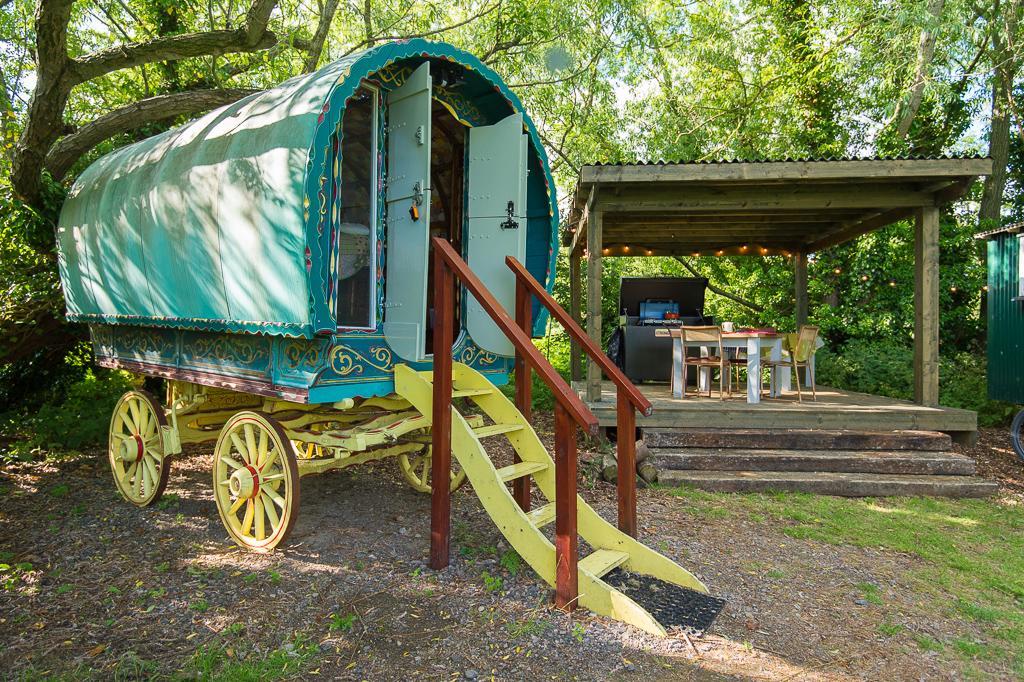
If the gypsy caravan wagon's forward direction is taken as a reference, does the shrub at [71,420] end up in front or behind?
behind

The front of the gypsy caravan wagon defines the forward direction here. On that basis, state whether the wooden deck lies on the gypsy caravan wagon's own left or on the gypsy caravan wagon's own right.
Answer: on the gypsy caravan wagon's own left

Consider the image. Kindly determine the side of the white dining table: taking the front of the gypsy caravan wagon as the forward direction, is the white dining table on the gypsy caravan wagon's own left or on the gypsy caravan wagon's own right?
on the gypsy caravan wagon's own left

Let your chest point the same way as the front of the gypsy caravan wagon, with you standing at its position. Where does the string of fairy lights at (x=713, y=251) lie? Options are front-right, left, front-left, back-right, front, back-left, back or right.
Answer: left

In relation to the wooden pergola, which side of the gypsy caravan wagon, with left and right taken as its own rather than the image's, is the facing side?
left

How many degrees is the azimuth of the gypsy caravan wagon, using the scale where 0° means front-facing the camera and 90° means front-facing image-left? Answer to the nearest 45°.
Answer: approximately 315°
